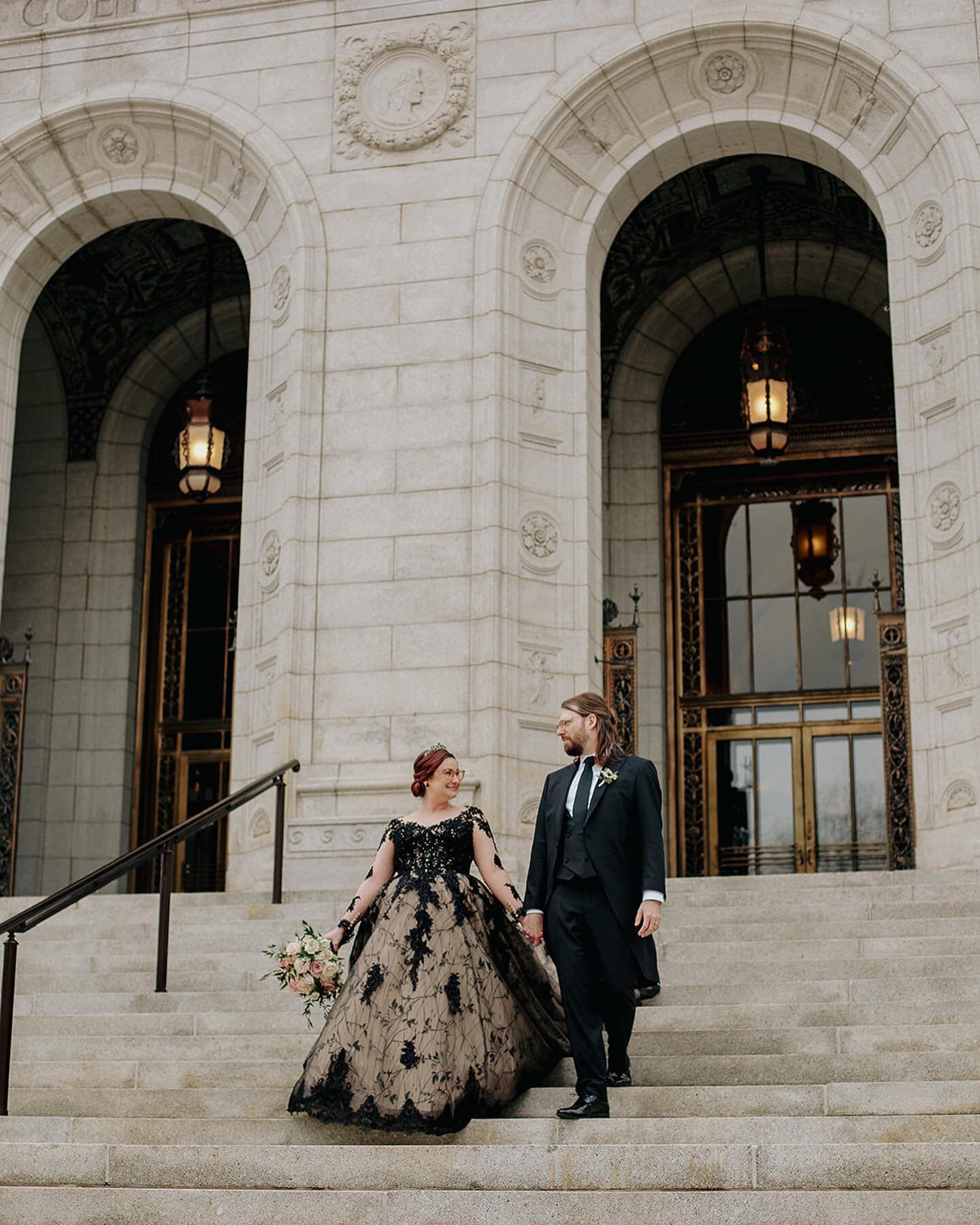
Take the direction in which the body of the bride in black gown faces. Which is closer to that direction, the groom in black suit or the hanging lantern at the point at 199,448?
the groom in black suit

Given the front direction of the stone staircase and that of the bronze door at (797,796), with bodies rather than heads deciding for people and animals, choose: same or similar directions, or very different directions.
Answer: same or similar directions

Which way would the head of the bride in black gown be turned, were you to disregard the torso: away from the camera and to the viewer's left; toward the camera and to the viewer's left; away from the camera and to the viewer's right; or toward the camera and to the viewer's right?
toward the camera and to the viewer's right

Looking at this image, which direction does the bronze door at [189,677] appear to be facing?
toward the camera

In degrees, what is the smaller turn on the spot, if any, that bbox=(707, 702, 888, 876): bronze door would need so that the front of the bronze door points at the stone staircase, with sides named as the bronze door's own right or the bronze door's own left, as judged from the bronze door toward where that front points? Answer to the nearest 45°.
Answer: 0° — it already faces it

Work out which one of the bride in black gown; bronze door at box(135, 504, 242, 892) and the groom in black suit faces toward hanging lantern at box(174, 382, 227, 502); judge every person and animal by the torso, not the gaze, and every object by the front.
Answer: the bronze door

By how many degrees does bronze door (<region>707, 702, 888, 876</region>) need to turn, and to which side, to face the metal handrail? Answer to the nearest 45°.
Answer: approximately 45° to its right

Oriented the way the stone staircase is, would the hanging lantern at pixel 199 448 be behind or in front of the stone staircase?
behind

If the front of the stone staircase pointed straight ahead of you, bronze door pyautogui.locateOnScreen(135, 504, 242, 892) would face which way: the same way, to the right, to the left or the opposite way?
the same way

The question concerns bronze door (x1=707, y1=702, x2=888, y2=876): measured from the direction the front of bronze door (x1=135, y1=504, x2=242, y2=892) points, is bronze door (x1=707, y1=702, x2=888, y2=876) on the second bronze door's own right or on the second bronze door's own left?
on the second bronze door's own left

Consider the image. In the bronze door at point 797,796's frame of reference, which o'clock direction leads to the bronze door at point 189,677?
the bronze door at point 189,677 is roughly at 3 o'clock from the bronze door at point 797,796.

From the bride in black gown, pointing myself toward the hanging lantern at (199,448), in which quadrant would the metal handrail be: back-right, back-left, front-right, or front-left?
front-left

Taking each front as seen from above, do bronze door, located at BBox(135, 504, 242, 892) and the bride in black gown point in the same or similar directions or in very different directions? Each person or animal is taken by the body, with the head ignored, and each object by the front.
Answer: same or similar directions

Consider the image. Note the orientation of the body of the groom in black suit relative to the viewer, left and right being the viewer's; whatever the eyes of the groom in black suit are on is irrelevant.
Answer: facing the viewer and to the left of the viewer

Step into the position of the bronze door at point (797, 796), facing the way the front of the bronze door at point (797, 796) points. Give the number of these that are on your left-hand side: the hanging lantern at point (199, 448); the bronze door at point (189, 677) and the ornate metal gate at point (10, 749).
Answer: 0

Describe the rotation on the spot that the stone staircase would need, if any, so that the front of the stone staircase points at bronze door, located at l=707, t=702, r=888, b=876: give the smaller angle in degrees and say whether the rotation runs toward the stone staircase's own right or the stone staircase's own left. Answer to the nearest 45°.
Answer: approximately 180°

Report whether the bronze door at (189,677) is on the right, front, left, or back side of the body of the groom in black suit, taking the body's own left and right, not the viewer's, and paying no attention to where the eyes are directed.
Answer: right
